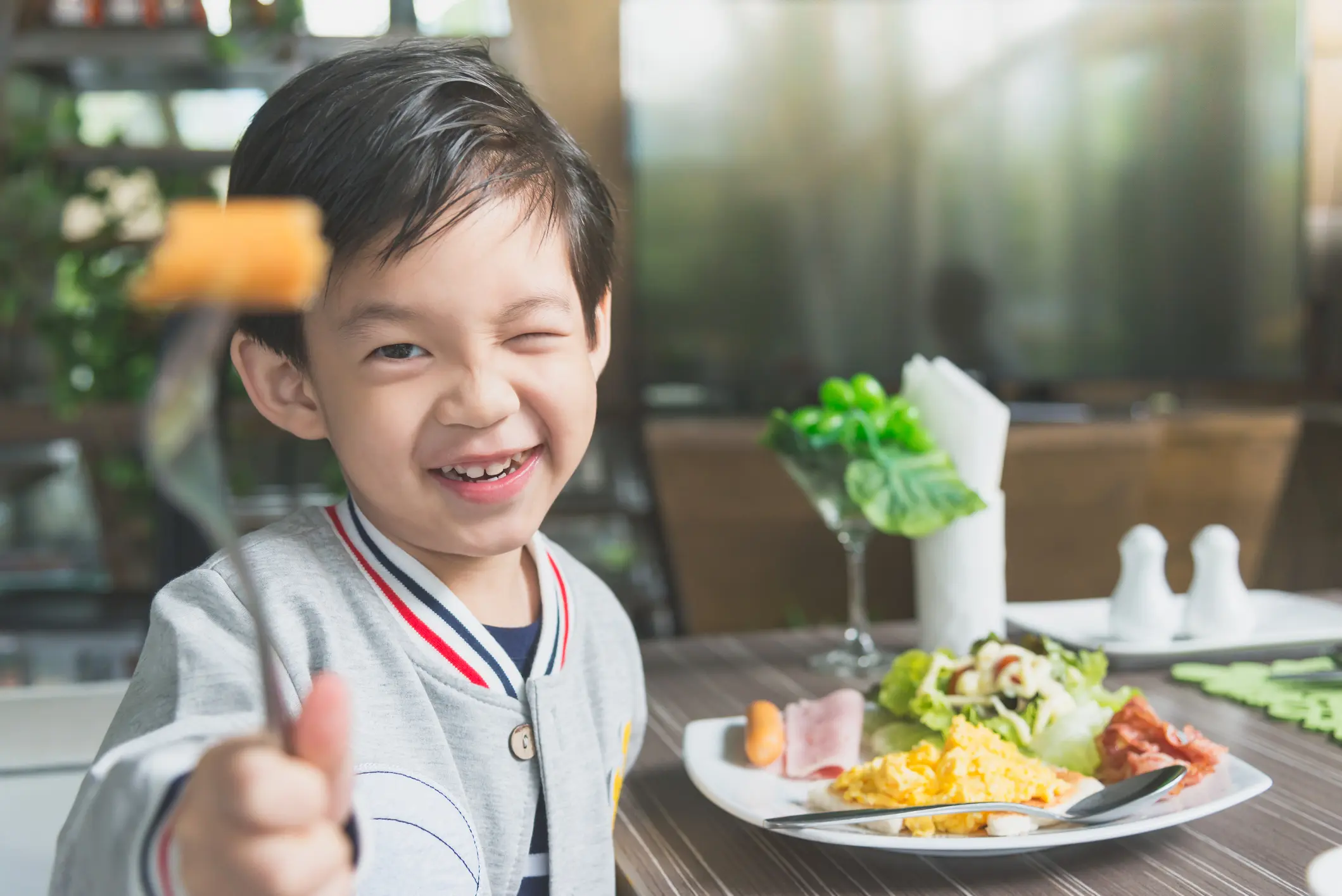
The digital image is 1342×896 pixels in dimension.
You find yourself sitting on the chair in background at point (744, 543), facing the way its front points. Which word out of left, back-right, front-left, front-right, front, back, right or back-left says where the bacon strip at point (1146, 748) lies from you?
front

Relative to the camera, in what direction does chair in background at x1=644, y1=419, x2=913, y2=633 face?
facing the viewer

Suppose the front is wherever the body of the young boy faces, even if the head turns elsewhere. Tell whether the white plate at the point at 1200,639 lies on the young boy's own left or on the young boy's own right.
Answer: on the young boy's own left

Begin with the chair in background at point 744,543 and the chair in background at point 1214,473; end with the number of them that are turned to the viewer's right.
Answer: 0

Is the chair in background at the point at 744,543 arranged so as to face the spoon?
yes

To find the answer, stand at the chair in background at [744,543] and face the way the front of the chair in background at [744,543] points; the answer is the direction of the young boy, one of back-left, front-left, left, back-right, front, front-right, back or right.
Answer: front

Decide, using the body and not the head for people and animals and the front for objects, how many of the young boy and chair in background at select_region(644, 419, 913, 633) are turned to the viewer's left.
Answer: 0

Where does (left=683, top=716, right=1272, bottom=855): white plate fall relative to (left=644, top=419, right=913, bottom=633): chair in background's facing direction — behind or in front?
in front

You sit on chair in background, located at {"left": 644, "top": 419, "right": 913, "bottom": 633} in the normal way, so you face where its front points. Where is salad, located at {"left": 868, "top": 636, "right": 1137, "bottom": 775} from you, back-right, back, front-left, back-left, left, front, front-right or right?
front
